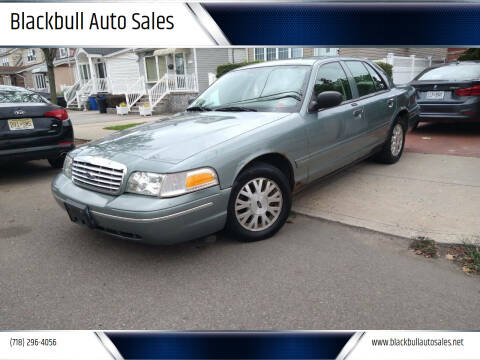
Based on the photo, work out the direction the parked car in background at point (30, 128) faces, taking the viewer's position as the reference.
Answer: facing away from the viewer

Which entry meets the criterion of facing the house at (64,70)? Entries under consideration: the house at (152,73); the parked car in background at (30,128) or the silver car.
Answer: the parked car in background

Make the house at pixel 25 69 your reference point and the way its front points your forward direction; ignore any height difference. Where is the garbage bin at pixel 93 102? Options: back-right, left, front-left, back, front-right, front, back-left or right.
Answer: front-left

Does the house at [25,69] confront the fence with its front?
no

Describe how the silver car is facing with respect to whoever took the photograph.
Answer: facing the viewer and to the left of the viewer

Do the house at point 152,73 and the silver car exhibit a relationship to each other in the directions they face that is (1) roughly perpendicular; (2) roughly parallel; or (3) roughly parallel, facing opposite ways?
roughly parallel

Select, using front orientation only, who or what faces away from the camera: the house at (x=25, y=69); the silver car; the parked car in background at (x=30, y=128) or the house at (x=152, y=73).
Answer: the parked car in background

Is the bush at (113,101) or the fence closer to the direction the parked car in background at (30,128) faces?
the bush

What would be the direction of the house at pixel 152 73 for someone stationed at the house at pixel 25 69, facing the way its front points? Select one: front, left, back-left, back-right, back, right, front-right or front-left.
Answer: front-left

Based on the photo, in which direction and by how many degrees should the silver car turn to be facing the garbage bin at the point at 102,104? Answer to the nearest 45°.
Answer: approximately 135° to its right

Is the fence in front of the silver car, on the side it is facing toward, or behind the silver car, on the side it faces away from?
behind

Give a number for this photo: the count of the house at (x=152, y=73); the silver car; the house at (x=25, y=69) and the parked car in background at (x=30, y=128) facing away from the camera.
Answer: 1

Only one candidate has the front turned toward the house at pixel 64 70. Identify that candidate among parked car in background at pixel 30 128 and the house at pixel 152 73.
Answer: the parked car in background

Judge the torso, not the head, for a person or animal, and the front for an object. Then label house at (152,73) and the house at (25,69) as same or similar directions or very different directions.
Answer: same or similar directions

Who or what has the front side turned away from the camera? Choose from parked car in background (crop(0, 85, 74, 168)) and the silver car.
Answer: the parked car in background

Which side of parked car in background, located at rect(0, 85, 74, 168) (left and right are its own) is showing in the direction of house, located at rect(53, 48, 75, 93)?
front

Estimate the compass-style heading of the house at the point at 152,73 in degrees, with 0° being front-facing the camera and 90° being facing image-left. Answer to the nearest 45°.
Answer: approximately 45°
